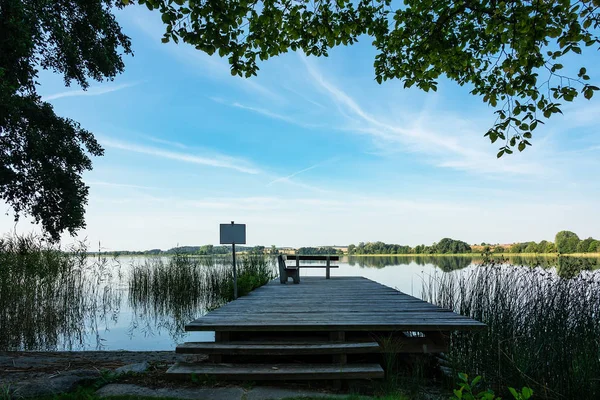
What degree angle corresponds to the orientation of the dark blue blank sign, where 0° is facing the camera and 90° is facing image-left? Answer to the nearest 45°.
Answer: approximately 0°

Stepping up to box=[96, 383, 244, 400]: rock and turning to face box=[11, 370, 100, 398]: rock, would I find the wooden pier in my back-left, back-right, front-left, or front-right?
back-right

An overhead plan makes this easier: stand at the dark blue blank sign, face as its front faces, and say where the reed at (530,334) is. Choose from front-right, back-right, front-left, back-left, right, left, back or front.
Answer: front-left

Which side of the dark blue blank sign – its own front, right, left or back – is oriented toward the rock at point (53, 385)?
front

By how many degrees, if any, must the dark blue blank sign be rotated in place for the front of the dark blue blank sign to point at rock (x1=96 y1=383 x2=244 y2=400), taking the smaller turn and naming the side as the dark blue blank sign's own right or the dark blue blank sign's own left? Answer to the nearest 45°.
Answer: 0° — it already faces it

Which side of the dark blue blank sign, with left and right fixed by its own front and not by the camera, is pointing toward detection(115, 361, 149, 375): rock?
front
